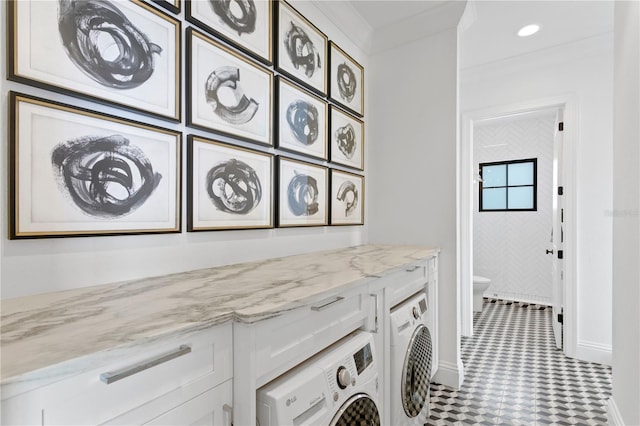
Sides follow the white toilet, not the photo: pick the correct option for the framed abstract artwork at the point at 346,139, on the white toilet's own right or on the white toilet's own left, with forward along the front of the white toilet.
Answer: on the white toilet's own right

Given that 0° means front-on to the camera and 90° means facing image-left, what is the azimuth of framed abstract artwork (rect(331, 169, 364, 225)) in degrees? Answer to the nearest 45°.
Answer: approximately 315°

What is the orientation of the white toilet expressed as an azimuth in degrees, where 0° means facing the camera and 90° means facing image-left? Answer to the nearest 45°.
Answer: approximately 270°

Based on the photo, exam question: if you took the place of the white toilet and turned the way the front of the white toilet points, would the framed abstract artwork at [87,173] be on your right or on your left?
on your right

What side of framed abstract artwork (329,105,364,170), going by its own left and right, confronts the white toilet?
left

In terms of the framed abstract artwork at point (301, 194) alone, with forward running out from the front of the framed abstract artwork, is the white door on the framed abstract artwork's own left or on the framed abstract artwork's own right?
on the framed abstract artwork's own left

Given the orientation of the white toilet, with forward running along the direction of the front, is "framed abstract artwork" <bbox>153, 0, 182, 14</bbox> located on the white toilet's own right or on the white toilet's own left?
on the white toilet's own right

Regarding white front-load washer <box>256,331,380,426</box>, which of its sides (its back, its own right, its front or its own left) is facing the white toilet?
left
